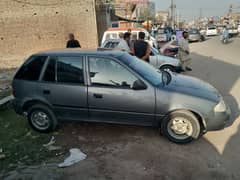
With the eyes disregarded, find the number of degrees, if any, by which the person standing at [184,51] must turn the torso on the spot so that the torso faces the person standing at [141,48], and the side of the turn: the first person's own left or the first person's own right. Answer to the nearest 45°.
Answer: approximately 45° to the first person's own right

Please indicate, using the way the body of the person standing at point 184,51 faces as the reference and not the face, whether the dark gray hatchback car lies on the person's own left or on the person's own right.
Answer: on the person's own right

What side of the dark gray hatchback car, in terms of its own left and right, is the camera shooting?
right

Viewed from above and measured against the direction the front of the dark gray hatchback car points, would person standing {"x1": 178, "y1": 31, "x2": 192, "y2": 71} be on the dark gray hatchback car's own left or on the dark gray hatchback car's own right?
on the dark gray hatchback car's own left

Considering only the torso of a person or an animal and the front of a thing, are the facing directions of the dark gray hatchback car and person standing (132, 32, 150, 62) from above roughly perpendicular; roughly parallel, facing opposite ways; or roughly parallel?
roughly perpendicular

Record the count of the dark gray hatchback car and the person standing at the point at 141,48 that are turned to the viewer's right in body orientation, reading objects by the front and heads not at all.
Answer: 1
